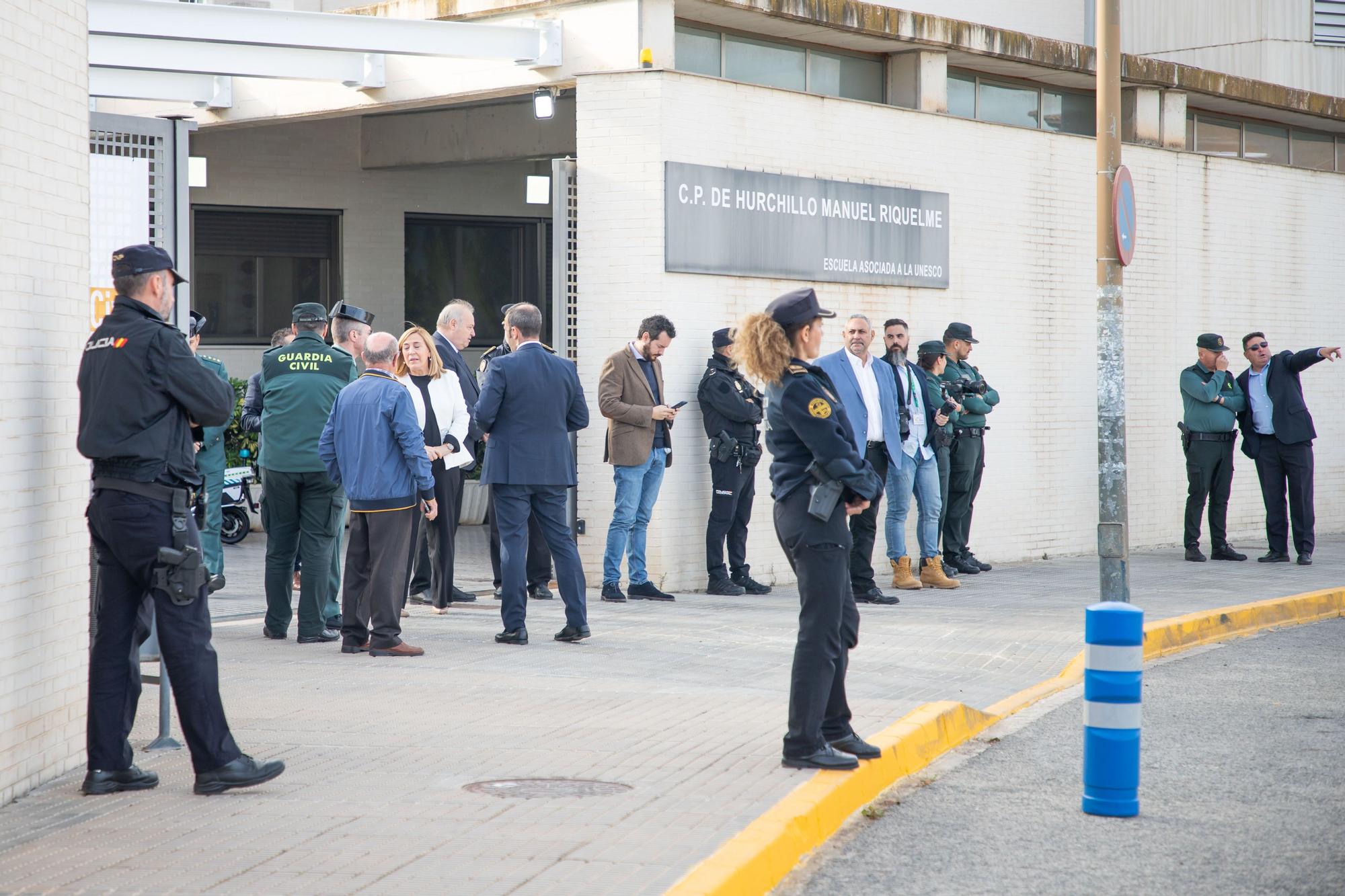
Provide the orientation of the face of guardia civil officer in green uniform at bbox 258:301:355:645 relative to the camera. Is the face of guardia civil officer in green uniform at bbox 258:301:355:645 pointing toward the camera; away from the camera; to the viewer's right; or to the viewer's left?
away from the camera

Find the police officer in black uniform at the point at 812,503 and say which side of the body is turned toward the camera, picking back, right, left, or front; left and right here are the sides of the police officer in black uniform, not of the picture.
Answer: right

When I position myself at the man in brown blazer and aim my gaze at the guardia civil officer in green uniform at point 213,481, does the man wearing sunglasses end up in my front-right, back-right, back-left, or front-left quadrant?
back-right

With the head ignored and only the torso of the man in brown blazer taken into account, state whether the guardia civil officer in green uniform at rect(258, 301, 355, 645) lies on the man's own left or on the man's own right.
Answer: on the man's own right

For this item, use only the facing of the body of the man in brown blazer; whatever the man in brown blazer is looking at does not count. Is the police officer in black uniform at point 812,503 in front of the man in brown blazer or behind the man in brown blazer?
in front

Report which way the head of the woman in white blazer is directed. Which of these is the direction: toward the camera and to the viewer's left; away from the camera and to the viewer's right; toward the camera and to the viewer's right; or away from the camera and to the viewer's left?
toward the camera and to the viewer's left

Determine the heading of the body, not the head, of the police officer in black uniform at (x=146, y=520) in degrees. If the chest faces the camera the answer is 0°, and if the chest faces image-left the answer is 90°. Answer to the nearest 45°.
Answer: approximately 225°

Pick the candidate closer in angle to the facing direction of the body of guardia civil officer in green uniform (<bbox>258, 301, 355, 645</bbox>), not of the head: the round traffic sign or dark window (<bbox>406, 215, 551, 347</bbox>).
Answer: the dark window

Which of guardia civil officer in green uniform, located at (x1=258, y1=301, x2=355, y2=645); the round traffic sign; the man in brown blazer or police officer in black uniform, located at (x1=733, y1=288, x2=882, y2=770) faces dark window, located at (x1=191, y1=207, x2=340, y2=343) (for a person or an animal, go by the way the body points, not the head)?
the guardia civil officer in green uniform

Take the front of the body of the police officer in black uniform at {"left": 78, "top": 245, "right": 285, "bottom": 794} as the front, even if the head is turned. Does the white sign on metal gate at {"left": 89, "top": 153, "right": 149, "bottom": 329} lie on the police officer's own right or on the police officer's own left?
on the police officer's own left

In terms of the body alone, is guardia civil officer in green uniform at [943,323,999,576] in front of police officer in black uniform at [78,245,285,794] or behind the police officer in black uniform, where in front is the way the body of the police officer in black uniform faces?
in front

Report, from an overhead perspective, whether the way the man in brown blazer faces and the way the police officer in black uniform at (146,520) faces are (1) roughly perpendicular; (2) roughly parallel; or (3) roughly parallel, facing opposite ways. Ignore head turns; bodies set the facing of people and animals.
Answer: roughly perpendicular

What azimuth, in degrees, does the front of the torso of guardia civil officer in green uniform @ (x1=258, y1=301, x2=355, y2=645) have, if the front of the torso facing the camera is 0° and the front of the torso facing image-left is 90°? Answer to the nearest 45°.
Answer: approximately 180°
